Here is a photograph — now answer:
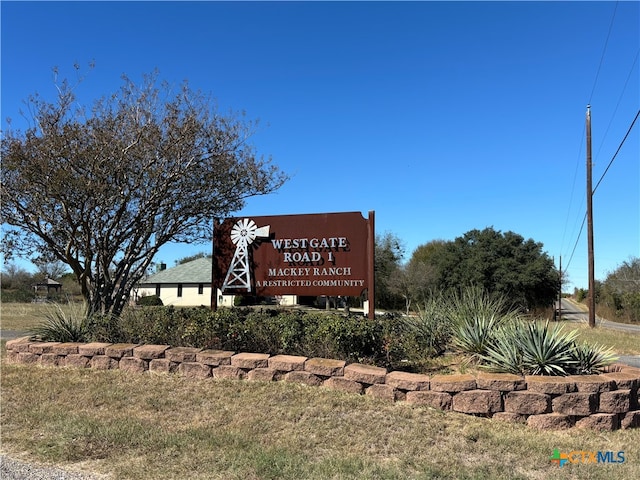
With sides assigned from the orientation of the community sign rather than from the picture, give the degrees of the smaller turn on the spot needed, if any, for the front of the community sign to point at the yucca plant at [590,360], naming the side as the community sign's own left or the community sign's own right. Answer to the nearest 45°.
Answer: approximately 45° to the community sign's own left

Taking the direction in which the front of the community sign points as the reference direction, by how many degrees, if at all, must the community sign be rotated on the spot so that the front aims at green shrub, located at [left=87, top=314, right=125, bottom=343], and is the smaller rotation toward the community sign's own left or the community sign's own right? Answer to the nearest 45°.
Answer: approximately 90° to the community sign's own right

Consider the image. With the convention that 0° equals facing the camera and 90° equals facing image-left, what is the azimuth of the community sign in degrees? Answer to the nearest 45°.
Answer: approximately 0°

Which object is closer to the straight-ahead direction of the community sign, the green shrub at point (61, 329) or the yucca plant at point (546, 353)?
the yucca plant

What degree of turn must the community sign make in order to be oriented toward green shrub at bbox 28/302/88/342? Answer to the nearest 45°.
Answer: approximately 90° to its right

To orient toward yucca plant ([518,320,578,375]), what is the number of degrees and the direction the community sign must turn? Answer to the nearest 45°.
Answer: approximately 45° to its left
